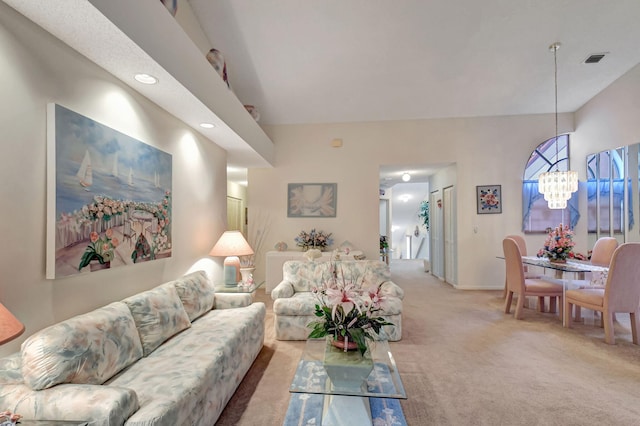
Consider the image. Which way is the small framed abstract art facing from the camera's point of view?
toward the camera

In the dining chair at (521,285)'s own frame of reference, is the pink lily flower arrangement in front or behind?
behind

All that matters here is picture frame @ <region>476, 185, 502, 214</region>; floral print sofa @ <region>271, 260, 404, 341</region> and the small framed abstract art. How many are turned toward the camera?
3

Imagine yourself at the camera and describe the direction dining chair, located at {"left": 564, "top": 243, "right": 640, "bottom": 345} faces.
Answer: facing away from the viewer and to the left of the viewer

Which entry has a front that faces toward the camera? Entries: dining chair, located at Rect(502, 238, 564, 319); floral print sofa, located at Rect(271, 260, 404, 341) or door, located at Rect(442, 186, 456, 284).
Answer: the floral print sofa

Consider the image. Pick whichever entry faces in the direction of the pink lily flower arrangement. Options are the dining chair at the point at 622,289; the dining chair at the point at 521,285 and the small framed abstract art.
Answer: the small framed abstract art

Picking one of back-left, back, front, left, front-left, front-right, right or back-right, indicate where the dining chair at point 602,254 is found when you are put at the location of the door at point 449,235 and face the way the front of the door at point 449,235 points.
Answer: back-left

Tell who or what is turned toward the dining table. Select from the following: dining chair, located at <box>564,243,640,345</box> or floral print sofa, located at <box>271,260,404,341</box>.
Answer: the dining chair

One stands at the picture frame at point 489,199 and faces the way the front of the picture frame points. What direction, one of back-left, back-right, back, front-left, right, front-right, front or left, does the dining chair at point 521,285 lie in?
front

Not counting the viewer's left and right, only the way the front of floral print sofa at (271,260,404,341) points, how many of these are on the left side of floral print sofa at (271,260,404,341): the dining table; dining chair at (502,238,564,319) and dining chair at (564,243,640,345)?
3

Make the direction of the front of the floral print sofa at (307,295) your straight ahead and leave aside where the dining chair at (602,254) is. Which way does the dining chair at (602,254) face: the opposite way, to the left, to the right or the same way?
to the right

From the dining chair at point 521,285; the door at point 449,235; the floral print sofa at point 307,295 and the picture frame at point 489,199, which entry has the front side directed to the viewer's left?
the door

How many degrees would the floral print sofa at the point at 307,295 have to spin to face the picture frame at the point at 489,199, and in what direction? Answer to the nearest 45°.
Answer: approximately 135° to its left

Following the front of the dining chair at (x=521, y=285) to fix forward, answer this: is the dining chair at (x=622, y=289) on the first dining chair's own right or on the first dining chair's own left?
on the first dining chair's own right

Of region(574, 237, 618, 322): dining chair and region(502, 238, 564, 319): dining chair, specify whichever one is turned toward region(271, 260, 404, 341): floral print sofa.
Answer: region(574, 237, 618, 322): dining chair

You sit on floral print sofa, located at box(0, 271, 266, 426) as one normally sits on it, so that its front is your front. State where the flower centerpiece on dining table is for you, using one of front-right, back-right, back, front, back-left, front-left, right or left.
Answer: front-left

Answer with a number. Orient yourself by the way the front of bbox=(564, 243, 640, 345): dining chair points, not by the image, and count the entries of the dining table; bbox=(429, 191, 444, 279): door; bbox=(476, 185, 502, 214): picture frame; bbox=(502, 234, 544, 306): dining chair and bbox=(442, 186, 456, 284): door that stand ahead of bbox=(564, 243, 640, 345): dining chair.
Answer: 5

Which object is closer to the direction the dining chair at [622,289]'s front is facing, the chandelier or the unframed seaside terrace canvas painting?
the chandelier

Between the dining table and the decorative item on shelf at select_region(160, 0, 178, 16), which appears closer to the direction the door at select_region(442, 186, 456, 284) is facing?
the decorative item on shelf

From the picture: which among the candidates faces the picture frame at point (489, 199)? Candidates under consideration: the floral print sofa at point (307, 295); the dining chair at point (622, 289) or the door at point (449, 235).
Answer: the dining chair

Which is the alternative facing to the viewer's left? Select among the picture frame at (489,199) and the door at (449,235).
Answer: the door
